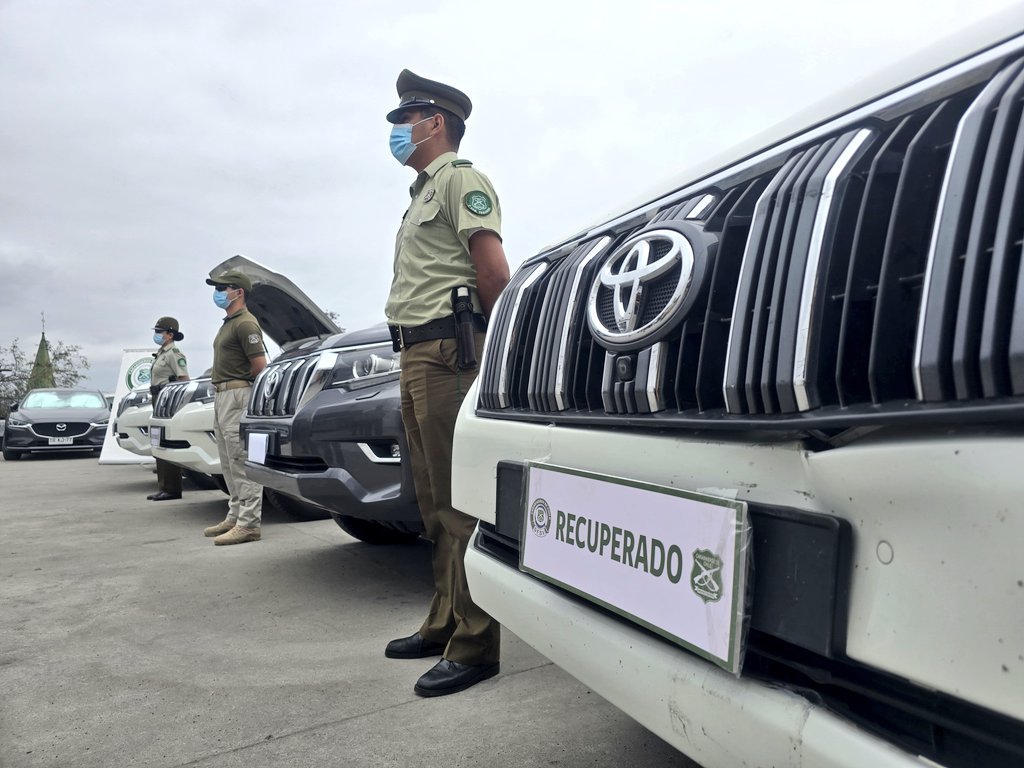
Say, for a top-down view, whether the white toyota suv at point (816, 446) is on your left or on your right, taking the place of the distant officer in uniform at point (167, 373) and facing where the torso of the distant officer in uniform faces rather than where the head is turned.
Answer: on your left

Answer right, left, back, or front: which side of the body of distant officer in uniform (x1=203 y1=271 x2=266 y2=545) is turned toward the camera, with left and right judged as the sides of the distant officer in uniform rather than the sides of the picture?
left

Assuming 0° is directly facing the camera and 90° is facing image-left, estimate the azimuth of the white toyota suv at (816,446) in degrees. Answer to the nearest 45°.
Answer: approximately 45°

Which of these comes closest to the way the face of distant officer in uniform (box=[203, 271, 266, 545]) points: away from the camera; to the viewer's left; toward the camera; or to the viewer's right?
to the viewer's left

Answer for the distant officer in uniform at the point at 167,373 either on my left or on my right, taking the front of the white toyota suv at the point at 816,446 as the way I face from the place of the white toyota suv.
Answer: on my right

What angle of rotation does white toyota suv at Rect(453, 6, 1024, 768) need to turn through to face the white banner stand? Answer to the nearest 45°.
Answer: approximately 90° to its right

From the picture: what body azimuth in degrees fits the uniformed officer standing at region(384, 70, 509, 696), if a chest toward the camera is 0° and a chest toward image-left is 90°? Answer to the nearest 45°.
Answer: approximately 90°

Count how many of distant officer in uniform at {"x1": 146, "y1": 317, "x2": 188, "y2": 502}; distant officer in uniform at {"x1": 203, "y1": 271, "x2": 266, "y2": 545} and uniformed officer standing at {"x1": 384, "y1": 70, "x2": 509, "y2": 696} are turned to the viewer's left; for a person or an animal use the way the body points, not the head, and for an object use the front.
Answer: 3

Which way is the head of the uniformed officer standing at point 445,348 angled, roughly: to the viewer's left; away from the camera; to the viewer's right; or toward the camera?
to the viewer's left

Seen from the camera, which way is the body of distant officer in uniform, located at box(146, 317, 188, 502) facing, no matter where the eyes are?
to the viewer's left

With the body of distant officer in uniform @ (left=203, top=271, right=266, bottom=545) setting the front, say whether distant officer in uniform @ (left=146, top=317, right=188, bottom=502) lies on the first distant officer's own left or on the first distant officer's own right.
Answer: on the first distant officer's own right

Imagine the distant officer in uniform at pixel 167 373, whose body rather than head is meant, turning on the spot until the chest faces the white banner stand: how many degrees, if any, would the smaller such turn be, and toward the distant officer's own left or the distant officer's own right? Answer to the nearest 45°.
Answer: approximately 90° to the distant officer's own right

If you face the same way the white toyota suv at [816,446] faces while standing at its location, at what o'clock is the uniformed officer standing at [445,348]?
The uniformed officer standing is roughly at 3 o'clock from the white toyota suv.

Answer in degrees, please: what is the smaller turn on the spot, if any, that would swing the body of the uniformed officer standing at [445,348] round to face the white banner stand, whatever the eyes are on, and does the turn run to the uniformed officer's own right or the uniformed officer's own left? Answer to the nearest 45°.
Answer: approximately 45° to the uniformed officer's own right
